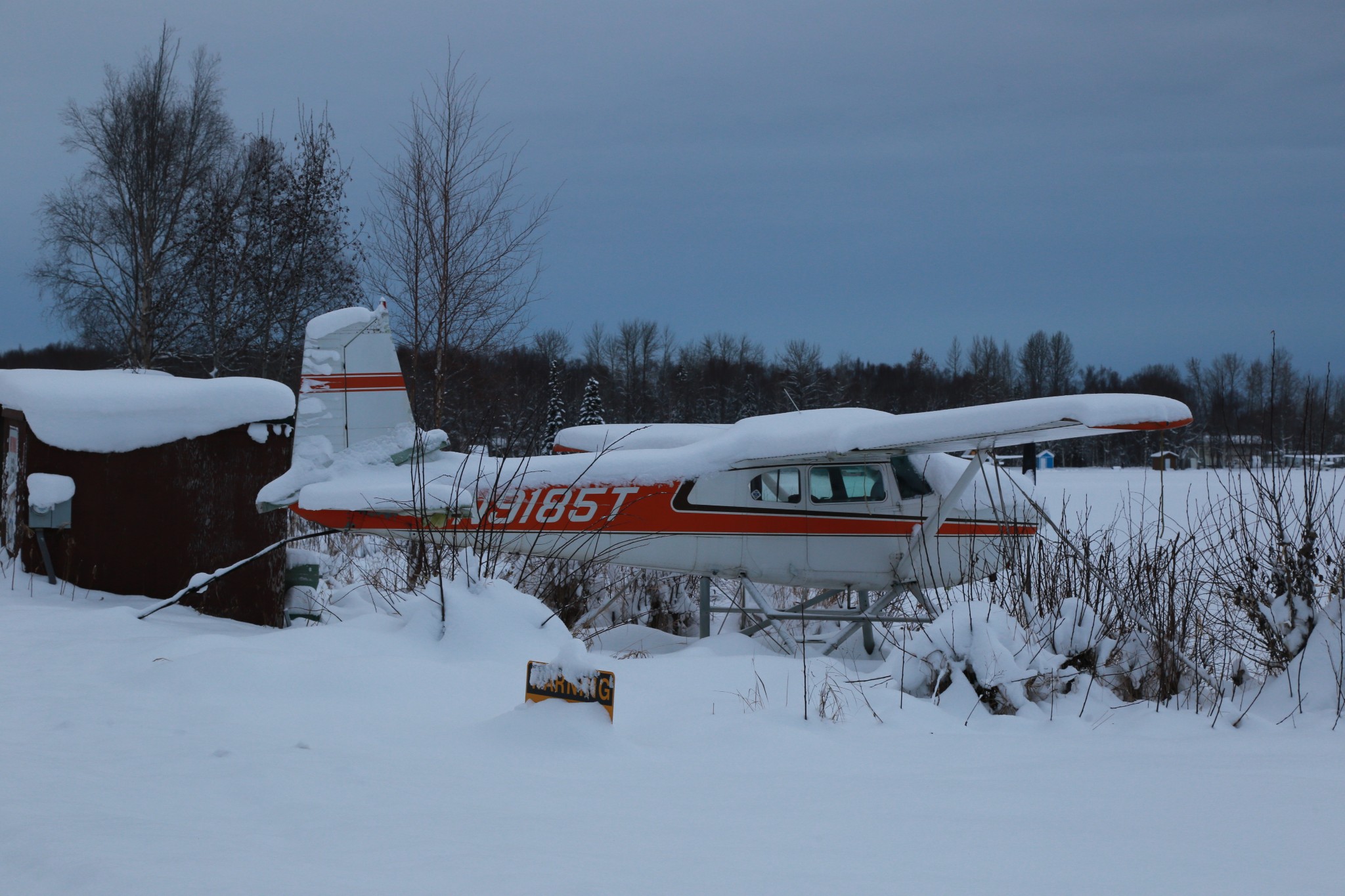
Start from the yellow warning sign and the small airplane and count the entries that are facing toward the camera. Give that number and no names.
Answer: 1

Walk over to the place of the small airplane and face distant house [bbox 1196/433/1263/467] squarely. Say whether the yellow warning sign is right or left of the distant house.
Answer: right

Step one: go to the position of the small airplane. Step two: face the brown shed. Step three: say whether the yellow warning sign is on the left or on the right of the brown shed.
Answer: left

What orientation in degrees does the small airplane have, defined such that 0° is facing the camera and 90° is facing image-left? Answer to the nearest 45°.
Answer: approximately 225°

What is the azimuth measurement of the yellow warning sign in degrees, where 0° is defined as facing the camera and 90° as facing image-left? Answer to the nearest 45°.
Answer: approximately 0°

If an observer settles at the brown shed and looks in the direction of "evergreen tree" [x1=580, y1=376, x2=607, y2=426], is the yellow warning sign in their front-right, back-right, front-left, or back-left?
back-right

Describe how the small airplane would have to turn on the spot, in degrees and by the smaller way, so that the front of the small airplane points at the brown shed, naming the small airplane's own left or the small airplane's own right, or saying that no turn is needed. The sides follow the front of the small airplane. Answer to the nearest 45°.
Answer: approximately 180°

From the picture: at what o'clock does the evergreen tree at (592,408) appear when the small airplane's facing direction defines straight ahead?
The evergreen tree is roughly at 10 o'clock from the small airplane.

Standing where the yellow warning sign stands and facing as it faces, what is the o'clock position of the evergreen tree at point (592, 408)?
The evergreen tree is roughly at 6 o'clock from the yellow warning sign.

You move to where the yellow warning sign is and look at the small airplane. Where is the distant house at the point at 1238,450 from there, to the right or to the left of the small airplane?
right

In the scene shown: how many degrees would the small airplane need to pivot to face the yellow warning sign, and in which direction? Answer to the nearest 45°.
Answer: approximately 135° to its right
